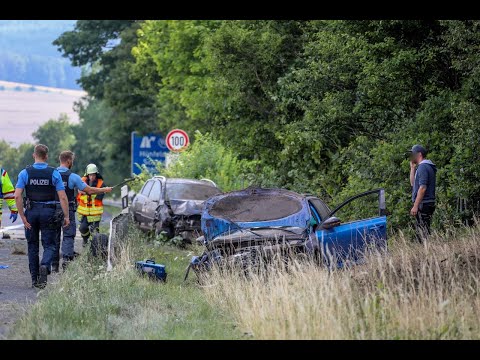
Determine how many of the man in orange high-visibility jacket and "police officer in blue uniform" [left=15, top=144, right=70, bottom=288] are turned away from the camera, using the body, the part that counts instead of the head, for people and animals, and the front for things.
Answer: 1

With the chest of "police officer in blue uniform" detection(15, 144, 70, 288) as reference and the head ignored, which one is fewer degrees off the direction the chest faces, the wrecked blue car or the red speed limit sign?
the red speed limit sign

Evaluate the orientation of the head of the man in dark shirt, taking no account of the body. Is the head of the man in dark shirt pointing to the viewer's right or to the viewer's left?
to the viewer's left

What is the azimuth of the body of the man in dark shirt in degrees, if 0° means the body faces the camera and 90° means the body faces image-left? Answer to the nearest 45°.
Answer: approximately 90°

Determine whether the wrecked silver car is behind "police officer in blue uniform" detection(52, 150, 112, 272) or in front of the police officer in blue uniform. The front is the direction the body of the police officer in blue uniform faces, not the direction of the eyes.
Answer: in front

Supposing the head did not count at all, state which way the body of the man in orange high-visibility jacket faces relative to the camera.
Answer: toward the camera

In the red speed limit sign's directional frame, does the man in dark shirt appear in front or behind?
in front

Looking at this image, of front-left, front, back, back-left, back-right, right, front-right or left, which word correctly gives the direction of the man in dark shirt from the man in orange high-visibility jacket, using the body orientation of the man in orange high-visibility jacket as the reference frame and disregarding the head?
front-left

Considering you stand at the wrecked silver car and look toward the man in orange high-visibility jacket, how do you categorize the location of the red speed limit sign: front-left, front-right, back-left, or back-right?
back-right

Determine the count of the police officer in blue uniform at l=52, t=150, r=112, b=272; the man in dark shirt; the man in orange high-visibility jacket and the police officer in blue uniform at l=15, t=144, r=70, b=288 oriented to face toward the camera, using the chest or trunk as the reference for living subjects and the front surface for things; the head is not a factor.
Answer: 1

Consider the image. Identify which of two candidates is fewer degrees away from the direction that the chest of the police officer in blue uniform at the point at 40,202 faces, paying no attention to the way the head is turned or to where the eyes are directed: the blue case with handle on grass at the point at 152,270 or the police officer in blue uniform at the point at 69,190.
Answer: the police officer in blue uniform

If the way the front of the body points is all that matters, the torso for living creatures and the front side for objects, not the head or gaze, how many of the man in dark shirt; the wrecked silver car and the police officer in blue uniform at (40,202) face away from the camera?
1

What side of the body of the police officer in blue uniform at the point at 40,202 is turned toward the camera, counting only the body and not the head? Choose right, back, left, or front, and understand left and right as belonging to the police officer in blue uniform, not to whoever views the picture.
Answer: back
